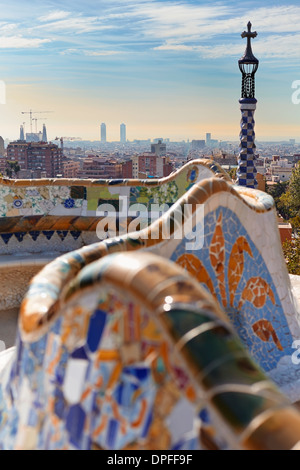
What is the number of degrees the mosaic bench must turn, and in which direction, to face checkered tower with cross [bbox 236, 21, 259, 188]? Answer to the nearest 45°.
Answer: approximately 135° to its left

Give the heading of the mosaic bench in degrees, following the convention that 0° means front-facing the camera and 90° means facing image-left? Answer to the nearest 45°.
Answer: approximately 0°
